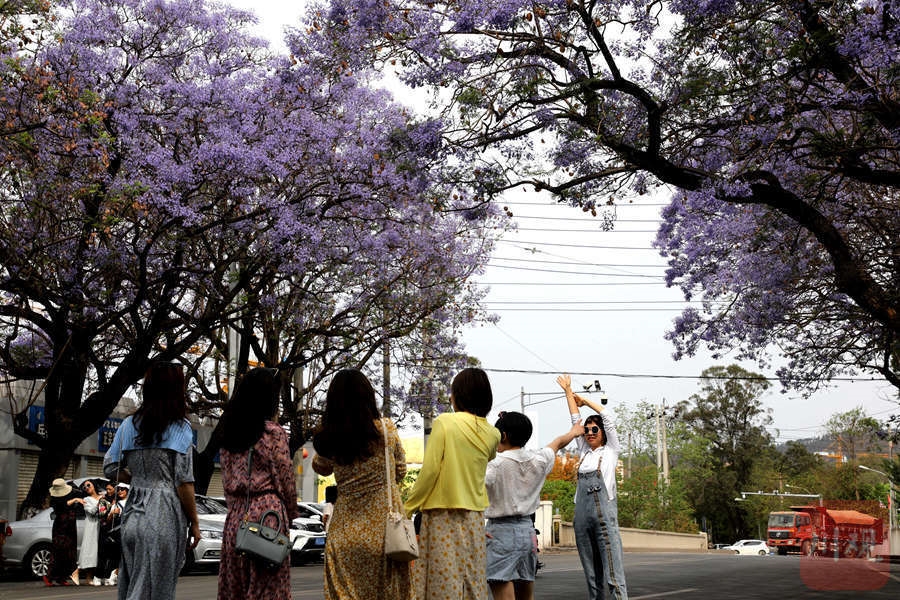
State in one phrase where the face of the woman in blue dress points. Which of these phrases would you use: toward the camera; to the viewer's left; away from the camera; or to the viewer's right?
away from the camera

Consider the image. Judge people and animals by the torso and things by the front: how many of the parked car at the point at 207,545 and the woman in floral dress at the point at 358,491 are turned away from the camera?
1

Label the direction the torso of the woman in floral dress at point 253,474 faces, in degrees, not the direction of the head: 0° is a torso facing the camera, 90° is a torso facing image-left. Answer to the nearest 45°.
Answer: approximately 225°

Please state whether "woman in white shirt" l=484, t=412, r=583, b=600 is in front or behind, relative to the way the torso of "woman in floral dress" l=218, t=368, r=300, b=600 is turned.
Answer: in front

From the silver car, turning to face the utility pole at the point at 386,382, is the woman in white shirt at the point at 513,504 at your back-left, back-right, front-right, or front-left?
back-right

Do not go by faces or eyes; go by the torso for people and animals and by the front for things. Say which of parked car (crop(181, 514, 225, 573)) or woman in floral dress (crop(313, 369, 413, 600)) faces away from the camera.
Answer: the woman in floral dress

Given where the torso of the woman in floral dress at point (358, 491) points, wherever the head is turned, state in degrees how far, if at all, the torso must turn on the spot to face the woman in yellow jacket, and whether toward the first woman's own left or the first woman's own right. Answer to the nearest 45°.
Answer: approximately 45° to the first woman's own right

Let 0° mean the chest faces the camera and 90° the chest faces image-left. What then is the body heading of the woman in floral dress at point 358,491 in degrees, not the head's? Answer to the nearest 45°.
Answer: approximately 180°

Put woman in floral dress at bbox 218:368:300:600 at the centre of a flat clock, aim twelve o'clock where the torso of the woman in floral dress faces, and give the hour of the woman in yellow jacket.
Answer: The woman in yellow jacket is roughly at 3 o'clock from the woman in floral dress.
